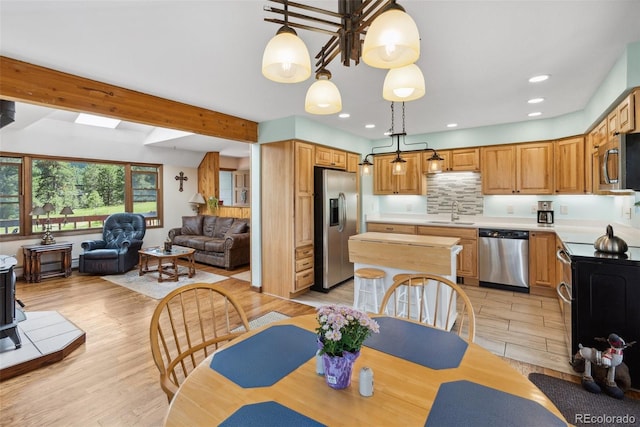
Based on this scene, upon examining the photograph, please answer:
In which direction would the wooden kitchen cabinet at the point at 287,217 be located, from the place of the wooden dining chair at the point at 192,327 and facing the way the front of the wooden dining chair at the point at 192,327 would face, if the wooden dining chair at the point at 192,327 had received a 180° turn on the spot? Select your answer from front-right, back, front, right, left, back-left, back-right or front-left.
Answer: right

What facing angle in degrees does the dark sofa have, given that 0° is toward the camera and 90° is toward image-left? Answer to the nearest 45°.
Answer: approximately 45°

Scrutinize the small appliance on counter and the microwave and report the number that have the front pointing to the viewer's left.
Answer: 1

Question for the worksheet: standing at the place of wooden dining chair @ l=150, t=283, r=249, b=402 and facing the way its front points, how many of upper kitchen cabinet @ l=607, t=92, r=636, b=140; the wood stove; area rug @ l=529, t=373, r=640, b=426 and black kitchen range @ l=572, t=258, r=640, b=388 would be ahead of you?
3

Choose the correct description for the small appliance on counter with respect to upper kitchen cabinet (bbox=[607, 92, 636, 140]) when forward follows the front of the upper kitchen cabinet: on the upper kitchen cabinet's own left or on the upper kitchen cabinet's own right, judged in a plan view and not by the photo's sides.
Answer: on the upper kitchen cabinet's own right

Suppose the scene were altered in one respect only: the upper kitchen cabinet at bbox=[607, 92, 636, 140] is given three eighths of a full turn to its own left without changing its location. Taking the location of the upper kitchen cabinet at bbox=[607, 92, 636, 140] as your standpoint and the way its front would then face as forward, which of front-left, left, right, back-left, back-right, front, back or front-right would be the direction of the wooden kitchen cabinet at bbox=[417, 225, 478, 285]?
back-left

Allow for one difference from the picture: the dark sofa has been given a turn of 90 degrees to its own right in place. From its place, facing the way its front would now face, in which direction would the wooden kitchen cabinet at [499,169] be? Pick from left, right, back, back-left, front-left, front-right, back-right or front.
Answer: back

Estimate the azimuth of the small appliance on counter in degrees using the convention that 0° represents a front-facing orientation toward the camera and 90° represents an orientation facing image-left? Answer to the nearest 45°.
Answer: approximately 0°
